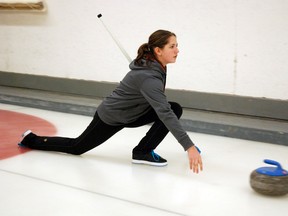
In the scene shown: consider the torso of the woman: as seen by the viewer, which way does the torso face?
to the viewer's right

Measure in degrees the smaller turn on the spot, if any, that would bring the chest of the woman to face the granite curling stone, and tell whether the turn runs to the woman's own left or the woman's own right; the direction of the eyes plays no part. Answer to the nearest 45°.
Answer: approximately 45° to the woman's own right

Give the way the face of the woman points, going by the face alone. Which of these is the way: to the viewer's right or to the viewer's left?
to the viewer's right
